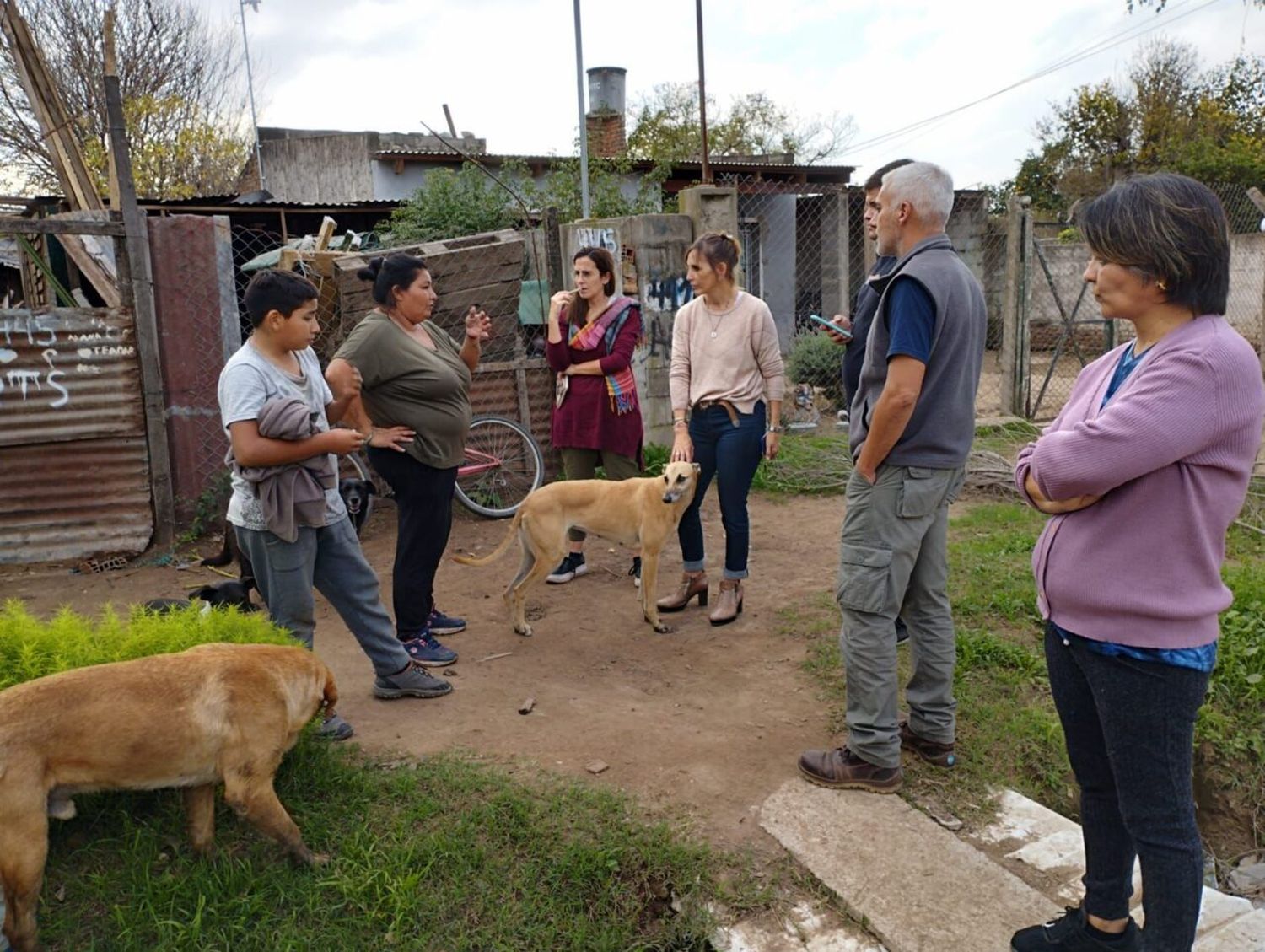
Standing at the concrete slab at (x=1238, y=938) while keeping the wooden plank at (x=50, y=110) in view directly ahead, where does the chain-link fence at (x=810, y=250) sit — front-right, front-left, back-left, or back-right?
front-right

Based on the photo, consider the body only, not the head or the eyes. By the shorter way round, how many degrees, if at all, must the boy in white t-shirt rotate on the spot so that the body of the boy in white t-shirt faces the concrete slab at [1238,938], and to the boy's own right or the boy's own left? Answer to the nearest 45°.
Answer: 0° — they already face it

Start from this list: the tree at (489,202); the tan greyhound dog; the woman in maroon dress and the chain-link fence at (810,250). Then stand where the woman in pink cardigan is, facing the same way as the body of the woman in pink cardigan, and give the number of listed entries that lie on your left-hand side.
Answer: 0

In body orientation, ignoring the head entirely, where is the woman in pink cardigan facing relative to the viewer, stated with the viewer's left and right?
facing to the left of the viewer

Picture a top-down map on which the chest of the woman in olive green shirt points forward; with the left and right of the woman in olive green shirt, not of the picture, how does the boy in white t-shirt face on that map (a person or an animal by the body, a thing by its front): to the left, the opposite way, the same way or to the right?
the same way

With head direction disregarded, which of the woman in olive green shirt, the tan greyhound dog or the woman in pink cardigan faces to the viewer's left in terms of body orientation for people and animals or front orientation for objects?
the woman in pink cardigan

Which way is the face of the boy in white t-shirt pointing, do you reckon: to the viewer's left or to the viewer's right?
to the viewer's right

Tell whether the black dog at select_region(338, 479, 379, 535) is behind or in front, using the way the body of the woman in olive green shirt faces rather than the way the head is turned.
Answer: behind

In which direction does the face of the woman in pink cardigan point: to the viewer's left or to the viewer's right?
to the viewer's left

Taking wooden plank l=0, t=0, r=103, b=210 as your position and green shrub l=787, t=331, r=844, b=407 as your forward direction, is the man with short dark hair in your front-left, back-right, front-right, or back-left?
front-right

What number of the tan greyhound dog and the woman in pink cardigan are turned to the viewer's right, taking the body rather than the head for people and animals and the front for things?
1

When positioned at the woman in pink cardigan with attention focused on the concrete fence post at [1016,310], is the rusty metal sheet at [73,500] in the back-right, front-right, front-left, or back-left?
front-left

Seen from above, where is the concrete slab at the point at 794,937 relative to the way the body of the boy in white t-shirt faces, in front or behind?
in front

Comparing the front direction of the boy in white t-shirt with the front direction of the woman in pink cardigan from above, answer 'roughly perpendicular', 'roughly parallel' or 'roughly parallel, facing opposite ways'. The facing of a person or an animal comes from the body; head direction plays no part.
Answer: roughly parallel, facing opposite ways

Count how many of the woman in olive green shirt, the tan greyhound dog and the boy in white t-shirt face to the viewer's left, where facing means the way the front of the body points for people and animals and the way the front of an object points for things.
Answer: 0

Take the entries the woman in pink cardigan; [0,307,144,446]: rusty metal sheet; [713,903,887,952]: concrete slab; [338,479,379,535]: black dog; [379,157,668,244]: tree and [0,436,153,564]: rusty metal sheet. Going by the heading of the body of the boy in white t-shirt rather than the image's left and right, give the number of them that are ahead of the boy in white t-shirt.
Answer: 2

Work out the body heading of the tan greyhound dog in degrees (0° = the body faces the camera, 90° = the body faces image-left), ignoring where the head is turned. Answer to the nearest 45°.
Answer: approximately 270°

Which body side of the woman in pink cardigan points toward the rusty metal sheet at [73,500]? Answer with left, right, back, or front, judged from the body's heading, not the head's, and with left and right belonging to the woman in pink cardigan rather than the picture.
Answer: front

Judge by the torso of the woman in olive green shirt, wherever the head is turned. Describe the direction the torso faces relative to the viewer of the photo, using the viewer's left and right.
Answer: facing the viewer and to the right of the viewer

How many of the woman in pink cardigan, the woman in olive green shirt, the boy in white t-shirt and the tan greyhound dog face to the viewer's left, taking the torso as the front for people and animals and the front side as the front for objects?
1
